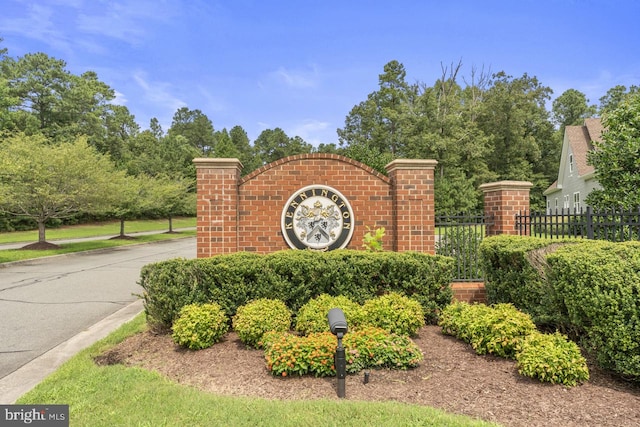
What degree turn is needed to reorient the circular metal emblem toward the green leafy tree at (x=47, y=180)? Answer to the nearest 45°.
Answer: approximately 135° to its right

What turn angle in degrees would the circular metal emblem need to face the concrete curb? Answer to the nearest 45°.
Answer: approximately 45° to its right

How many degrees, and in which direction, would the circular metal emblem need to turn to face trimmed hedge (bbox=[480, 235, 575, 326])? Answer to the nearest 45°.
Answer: approximately 45° to its left

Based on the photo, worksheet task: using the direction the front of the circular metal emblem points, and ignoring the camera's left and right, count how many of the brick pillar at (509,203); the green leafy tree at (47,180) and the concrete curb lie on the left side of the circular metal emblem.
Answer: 1

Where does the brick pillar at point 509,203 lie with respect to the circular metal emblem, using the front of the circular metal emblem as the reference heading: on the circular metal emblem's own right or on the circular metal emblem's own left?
on the circular metal emblem's own left

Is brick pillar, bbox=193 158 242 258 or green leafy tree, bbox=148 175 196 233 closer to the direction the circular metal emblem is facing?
the brick pillar

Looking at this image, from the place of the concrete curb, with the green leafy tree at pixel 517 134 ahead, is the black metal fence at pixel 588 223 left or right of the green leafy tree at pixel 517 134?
right

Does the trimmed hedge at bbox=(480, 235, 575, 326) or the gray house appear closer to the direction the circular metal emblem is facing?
the trimmed hedge

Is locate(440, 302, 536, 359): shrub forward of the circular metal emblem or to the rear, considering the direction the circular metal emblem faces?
forward

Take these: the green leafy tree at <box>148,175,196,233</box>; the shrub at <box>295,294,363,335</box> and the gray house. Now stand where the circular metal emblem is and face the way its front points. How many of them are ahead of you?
1

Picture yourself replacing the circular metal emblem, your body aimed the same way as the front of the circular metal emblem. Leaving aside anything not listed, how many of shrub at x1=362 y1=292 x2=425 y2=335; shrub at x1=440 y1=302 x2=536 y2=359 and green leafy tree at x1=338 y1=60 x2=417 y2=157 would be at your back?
1

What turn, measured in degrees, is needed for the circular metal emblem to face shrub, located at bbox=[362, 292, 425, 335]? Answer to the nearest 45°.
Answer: approximately 45° to its left

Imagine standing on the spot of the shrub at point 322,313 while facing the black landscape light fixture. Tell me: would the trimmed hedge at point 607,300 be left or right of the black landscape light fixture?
left

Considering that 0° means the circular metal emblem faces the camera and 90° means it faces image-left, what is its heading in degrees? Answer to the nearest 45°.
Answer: approximately 0°

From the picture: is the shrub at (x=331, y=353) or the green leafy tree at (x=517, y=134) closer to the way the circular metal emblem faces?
the shrub

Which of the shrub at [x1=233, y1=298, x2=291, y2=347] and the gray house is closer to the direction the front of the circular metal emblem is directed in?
the shrub

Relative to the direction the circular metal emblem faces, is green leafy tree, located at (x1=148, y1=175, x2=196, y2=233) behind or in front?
behind

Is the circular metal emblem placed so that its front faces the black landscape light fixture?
yes

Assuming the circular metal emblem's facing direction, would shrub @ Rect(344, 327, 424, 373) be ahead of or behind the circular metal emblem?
ahead

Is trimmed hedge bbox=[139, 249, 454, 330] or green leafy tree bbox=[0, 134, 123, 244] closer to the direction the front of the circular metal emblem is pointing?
the trimmed hedge
